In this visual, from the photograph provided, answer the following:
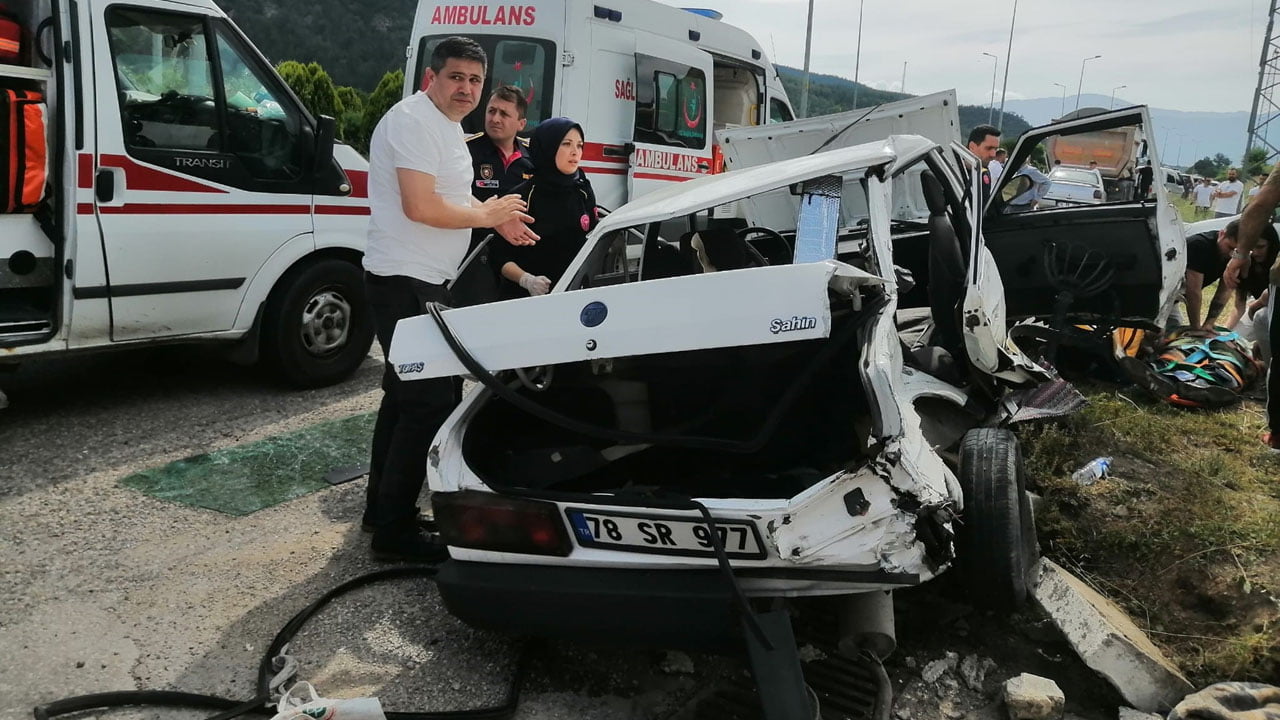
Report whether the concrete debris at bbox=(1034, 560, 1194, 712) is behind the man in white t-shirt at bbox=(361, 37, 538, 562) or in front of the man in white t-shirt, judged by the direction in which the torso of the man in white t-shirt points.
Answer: in front

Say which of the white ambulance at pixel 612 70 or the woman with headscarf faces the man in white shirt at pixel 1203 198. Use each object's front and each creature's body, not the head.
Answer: the white ambulance

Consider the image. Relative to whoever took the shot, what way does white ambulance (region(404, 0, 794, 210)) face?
facing away from the viewer and to the right of the viewer

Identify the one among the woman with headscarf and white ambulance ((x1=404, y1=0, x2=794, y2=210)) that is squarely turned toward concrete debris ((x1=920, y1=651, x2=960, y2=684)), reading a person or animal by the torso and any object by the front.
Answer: the woman with headscarf

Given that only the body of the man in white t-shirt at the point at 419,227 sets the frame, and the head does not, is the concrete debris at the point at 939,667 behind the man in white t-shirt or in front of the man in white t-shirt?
in front

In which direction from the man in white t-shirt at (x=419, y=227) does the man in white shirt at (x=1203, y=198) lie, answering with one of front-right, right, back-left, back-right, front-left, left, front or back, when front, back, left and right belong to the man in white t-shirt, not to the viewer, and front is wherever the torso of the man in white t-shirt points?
front-left

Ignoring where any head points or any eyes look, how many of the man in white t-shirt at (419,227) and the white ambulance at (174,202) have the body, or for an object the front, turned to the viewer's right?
2

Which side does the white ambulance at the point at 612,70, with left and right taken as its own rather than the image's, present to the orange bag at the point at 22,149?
back

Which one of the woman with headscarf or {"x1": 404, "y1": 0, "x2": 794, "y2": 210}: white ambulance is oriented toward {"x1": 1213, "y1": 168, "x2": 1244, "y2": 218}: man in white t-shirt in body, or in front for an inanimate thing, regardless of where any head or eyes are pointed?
the white ambulance

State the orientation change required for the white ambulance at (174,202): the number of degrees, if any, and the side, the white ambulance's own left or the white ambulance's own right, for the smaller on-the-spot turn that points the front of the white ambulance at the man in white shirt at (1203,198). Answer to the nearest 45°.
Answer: approximately 45° to the white ambulance's own left

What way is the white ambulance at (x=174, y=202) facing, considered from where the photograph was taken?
facing to the right of the viewer

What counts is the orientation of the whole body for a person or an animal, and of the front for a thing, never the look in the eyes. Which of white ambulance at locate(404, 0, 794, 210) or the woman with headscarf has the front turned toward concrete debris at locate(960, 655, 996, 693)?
the woman with headscarf

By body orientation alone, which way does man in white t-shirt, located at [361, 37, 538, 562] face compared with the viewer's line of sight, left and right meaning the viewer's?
facing to the right of the viewer
